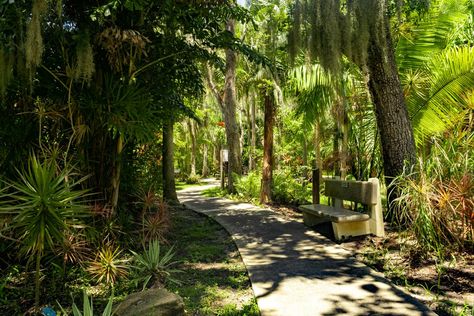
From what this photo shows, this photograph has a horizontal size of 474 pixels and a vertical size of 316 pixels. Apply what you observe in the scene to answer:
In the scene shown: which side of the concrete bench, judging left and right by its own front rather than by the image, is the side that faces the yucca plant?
front

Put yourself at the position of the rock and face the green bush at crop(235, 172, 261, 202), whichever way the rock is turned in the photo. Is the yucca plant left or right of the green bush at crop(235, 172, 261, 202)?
left

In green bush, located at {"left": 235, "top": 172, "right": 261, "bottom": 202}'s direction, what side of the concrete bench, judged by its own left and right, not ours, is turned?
right

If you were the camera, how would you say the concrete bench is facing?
facing the viewer and to the left of the viewer

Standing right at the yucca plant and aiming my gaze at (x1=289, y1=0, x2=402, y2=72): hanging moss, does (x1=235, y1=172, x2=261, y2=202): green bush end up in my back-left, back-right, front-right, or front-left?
front-left

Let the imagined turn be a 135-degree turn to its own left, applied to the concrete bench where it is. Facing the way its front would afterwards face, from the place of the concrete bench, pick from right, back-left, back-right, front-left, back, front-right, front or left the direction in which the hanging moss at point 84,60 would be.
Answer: back-right

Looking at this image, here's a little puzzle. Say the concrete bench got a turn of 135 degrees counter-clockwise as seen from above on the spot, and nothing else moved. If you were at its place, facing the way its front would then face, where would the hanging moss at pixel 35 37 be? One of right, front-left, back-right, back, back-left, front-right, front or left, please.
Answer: back-right
